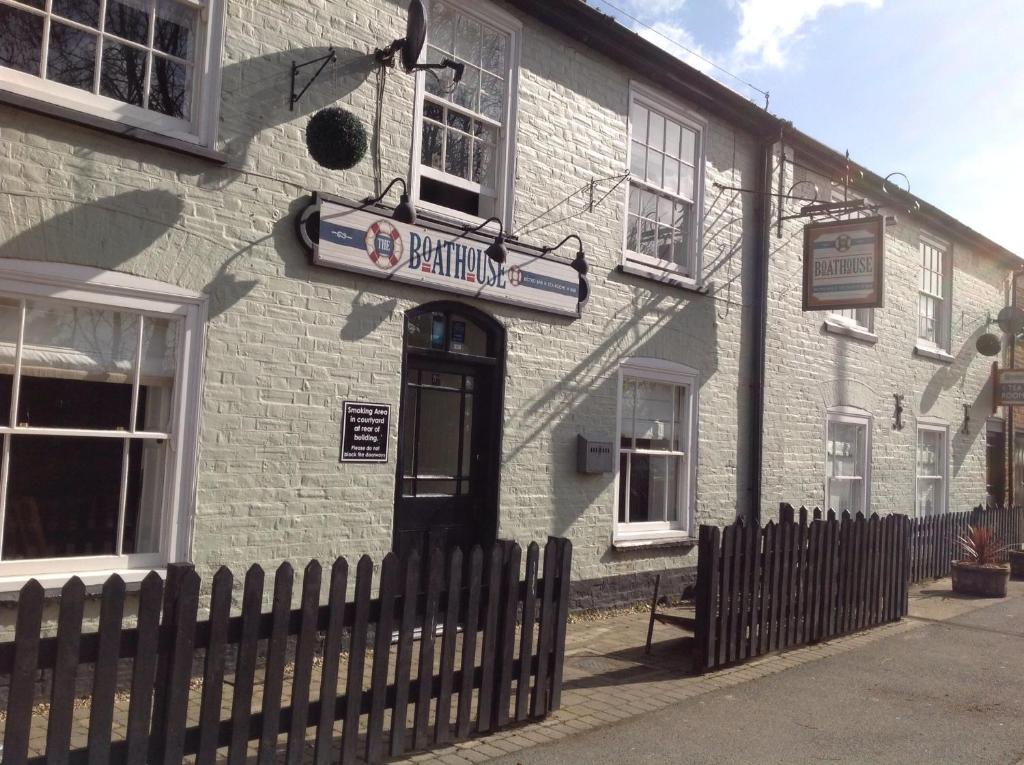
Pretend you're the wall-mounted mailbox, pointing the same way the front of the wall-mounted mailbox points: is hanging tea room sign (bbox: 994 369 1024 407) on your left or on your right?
on your left

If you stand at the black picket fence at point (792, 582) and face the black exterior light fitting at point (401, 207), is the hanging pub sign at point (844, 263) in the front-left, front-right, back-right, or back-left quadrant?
back-right

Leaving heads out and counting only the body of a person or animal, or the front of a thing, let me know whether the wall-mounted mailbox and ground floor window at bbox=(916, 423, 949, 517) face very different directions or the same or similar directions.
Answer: same or similar directions

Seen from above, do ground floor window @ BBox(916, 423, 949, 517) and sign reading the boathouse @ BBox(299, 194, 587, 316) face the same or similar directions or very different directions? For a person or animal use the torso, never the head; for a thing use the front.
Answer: same or similar directions

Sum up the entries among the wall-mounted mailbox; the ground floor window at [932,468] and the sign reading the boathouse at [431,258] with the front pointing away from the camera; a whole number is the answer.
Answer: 0

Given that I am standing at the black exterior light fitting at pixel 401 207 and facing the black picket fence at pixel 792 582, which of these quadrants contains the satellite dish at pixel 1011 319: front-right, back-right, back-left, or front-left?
front-left

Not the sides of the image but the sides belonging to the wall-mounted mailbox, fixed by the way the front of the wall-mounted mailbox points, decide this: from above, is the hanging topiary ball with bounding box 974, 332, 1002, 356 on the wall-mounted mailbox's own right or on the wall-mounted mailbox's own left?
on the wall-mounted mailbox's own left

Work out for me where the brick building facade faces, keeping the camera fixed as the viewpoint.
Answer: facing the viewer and to the right of the viewer

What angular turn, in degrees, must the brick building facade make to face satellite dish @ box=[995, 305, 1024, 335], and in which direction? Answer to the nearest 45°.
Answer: approximately 90° to its left

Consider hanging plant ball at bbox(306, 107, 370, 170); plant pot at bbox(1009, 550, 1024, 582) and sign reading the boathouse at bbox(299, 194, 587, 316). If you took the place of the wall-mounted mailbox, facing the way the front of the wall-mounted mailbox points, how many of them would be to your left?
1

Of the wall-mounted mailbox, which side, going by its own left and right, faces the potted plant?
left
